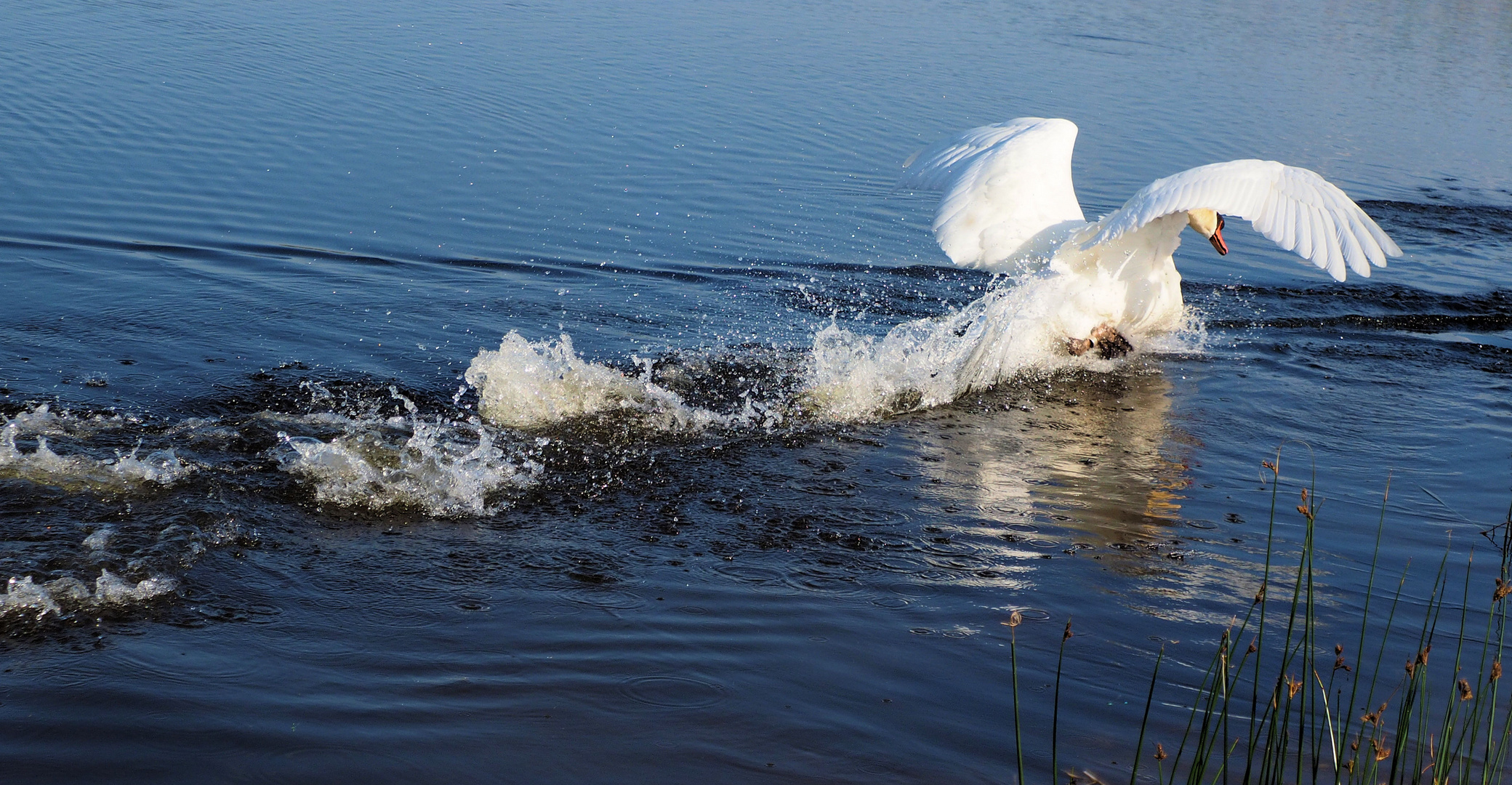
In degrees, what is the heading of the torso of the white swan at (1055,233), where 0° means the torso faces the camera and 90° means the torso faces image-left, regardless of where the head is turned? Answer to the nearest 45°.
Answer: approximately 225°
